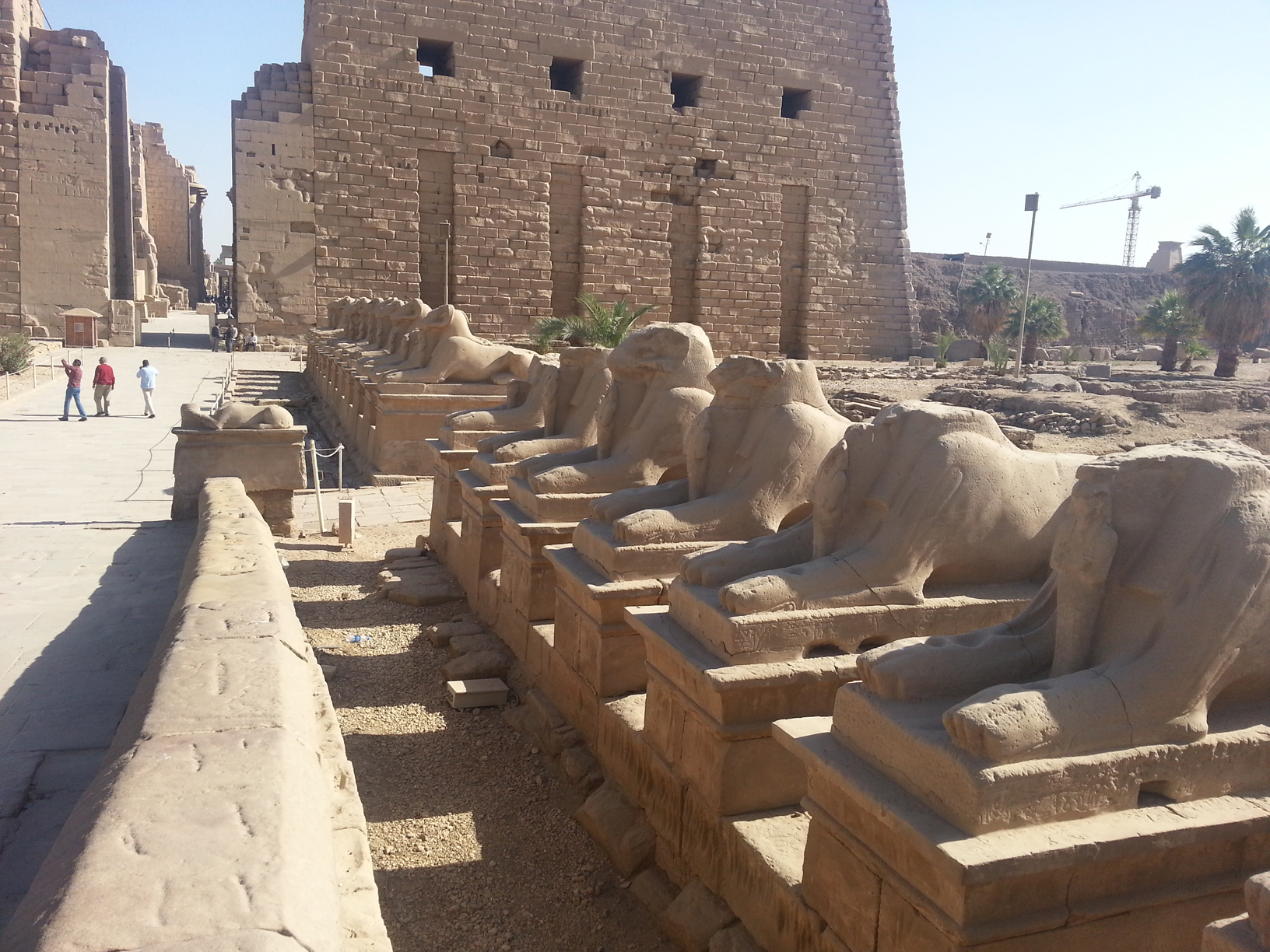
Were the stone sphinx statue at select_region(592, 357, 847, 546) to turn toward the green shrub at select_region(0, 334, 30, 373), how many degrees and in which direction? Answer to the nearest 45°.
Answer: approximately 90° to its right

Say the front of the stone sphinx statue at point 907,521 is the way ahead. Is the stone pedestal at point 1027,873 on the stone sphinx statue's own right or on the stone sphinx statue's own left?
on the stone sphinx statue's own left

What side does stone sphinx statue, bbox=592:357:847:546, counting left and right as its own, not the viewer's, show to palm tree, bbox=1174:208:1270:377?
back

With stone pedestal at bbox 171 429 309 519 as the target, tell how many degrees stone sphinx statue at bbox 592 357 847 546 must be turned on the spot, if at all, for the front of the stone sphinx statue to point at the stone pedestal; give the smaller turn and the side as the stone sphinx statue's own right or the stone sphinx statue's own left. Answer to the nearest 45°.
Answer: approximately 90° to the stone sphinx statue's own right

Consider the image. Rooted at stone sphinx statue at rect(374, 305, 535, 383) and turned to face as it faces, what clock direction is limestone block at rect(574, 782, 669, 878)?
The limestone block is roughly at 9 o'clock from the stone sphinx statue.

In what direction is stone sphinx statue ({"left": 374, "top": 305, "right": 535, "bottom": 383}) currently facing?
to the viewer's left

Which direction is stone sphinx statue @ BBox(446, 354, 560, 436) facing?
to the viewer's left

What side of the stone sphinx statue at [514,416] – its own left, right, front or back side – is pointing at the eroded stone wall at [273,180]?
right

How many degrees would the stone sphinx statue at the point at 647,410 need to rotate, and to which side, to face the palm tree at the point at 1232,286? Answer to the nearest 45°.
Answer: approximately 135° to its right

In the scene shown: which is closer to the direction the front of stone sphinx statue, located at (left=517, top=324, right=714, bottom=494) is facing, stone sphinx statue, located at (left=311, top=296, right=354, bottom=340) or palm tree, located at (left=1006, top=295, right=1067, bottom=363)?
the stone sphinx statue

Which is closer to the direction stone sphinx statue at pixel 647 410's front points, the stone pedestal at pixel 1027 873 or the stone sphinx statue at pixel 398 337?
the stone sphinx statue

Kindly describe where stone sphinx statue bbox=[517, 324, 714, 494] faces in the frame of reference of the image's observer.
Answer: facing to the left of the viewer

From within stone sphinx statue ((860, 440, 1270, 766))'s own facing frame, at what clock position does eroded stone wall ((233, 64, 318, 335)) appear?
The eroded stone wall is roughly at 3 o'clock from the stone sphinx statue.
